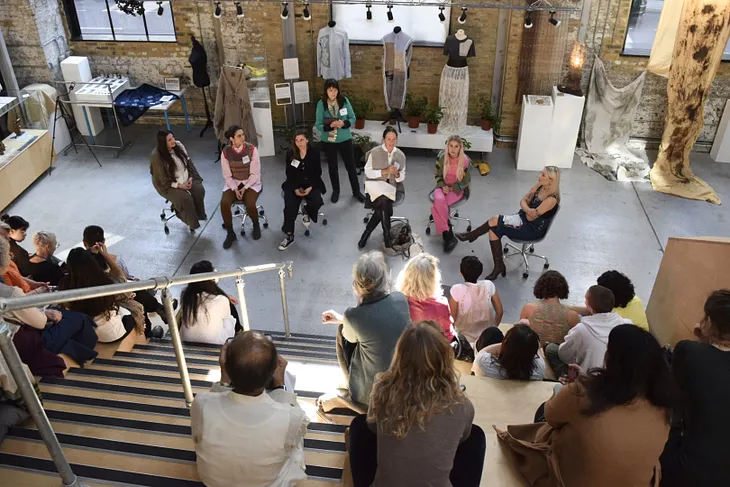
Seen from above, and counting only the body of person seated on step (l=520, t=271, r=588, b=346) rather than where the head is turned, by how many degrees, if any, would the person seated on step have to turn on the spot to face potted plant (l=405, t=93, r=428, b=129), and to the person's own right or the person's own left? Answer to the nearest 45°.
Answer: approximately 45° to the person's own left

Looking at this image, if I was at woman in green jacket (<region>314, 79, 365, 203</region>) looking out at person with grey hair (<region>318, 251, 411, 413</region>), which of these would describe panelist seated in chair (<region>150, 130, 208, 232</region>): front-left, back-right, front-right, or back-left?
front-right

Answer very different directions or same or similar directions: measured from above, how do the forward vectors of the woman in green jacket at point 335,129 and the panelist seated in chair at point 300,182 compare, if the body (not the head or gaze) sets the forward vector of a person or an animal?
same or similar directions

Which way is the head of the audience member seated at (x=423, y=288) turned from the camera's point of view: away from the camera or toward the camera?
away from the camera

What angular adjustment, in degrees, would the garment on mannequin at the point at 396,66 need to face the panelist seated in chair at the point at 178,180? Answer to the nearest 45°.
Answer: approximately 45° to its right

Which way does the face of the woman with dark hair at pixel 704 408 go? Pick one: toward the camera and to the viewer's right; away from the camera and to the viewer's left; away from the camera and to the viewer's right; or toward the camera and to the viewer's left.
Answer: away from the camera and to the viewer's left

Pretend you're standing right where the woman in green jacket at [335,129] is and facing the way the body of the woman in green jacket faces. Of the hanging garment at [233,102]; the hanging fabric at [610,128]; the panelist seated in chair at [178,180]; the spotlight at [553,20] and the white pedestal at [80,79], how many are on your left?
2

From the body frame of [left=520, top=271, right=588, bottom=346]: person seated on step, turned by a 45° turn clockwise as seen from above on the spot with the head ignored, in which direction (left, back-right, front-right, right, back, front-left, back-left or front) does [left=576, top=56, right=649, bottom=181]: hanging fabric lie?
front-left

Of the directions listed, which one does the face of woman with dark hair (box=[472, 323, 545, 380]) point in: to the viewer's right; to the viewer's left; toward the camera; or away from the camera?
away from the camera

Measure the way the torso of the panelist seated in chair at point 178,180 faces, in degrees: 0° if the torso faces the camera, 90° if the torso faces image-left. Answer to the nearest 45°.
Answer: approximately 315°

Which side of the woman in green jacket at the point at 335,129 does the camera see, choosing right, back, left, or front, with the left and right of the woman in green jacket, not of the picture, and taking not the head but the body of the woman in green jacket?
front

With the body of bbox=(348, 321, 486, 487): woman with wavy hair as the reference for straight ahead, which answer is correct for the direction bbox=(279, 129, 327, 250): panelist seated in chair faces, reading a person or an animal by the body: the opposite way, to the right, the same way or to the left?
the opposite way

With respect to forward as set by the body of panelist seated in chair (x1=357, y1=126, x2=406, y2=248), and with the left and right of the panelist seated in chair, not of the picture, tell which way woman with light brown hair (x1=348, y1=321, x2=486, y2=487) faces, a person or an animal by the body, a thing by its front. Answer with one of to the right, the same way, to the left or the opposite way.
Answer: the opposite way

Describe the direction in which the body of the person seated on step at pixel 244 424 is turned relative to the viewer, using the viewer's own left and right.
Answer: facing away from the viewer

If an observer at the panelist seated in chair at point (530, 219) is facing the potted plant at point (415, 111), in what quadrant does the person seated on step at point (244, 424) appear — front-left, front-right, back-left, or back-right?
back-left

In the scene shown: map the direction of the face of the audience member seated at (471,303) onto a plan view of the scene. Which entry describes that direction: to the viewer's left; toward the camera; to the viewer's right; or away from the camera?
away from the camera

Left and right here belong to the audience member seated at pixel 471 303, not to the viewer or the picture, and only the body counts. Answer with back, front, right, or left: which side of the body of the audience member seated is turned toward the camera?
back

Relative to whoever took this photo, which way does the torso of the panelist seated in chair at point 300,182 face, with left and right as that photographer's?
facing the viewer

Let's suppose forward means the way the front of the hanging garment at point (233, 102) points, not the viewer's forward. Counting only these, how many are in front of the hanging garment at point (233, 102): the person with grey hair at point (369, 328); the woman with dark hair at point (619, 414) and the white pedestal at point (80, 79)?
2

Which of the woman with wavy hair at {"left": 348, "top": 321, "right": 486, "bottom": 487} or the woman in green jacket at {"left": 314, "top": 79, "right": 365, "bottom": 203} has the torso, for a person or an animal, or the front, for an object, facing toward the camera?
the woman in green jacket

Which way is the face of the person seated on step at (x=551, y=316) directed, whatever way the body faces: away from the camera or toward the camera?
away from the camera

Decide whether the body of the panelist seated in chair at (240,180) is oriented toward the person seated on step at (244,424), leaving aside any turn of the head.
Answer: yes

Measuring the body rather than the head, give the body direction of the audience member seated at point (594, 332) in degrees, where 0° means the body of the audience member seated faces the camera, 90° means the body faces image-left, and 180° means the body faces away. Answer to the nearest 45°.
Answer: approximately 135°
